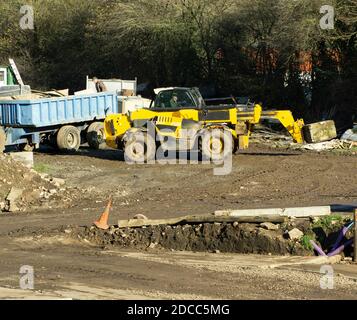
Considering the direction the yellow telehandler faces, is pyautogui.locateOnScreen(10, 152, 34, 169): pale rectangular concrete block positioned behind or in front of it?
behind

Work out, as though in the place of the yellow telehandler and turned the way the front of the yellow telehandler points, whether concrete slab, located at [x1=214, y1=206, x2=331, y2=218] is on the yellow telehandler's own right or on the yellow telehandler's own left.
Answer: on the yellow telehandler's own right

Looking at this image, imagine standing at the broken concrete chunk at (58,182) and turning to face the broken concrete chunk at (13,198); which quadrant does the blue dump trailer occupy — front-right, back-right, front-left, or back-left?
back-right

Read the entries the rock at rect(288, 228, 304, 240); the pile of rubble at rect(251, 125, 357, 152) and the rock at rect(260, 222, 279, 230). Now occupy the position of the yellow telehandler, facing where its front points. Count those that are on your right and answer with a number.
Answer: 2

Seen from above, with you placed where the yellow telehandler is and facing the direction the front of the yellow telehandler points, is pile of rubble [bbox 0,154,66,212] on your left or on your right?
on your right

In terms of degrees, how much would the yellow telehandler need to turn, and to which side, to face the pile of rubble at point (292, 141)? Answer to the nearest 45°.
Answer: approximately 45° to its left

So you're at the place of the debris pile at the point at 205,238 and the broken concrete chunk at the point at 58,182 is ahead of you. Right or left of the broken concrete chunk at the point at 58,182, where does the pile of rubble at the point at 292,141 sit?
right

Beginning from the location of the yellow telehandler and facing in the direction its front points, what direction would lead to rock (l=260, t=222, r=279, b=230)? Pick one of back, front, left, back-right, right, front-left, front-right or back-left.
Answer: right

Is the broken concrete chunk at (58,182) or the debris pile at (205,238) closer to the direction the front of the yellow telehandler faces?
the debris pile

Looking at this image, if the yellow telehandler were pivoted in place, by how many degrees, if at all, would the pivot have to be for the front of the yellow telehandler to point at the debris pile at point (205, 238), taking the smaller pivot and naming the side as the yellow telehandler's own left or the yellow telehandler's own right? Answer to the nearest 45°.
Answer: approximately 90° to the yellow telehandler's own right

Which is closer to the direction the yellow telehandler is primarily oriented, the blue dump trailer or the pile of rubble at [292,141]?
the pile of rubble

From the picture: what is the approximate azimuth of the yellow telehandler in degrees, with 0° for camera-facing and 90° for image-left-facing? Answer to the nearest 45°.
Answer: approximately 270°
